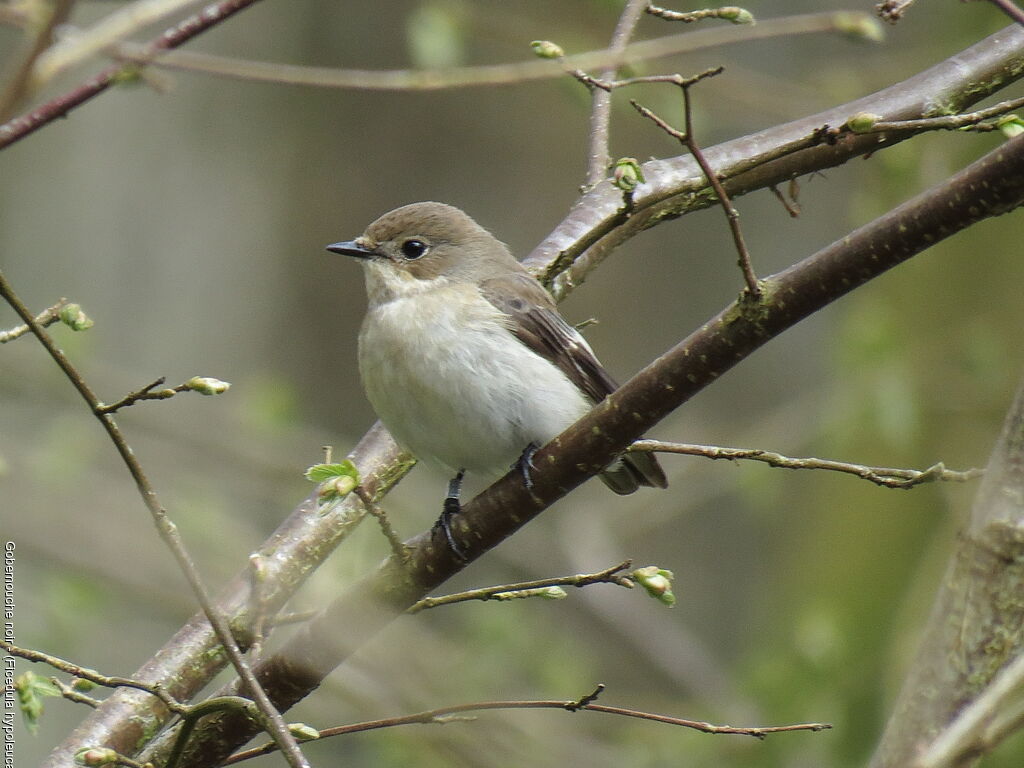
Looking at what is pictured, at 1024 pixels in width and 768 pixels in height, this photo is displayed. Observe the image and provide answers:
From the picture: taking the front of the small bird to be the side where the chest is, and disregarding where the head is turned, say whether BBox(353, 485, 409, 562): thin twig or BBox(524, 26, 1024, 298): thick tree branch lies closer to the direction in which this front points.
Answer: the thin twig

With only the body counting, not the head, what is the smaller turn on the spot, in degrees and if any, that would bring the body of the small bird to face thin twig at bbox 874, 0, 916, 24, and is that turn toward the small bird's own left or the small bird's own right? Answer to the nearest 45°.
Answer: approximately 90° to the small bird's own left

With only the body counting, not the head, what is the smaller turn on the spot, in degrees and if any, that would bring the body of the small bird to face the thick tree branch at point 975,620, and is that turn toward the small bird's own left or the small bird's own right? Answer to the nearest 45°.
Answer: approximately 135° to the small bird's own left

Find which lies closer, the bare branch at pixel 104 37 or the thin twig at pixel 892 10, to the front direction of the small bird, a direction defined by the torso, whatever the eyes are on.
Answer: the bare branch

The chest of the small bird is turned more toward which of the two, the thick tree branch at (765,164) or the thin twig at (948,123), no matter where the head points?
the thin twig

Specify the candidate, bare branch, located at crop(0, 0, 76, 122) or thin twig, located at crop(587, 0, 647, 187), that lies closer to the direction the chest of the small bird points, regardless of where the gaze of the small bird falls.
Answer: the bare branch

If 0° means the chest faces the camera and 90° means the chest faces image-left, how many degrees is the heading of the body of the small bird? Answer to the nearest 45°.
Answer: approximately 45°

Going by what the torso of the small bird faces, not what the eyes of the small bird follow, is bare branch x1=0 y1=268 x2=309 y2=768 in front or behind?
in front
